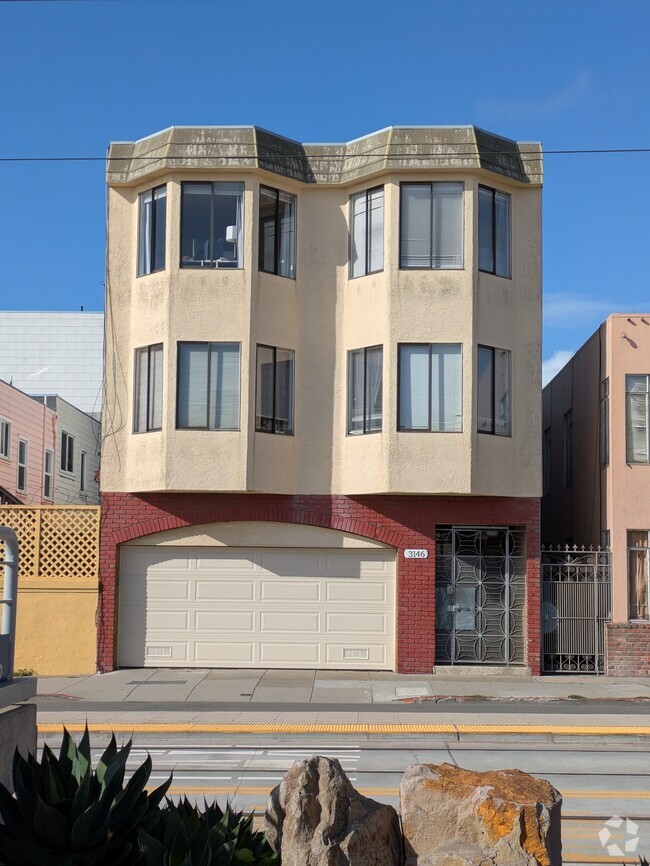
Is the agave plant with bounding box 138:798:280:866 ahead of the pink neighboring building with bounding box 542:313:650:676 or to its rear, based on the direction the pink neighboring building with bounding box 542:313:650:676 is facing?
ahead

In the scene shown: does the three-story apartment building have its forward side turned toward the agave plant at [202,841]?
yes

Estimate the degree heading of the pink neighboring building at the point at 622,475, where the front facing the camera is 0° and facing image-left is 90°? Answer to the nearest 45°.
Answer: approximately 0°

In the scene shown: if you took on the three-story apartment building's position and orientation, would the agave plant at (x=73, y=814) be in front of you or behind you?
in front

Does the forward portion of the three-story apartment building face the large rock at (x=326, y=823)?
yes

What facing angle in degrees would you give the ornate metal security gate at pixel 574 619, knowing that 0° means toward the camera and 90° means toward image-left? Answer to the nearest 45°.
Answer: approximately 0°

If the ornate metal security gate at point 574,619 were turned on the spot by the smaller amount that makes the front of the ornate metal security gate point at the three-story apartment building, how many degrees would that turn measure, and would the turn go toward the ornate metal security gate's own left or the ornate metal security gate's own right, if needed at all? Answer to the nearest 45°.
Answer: approximately 90° to the ornate metal security gate's own right
